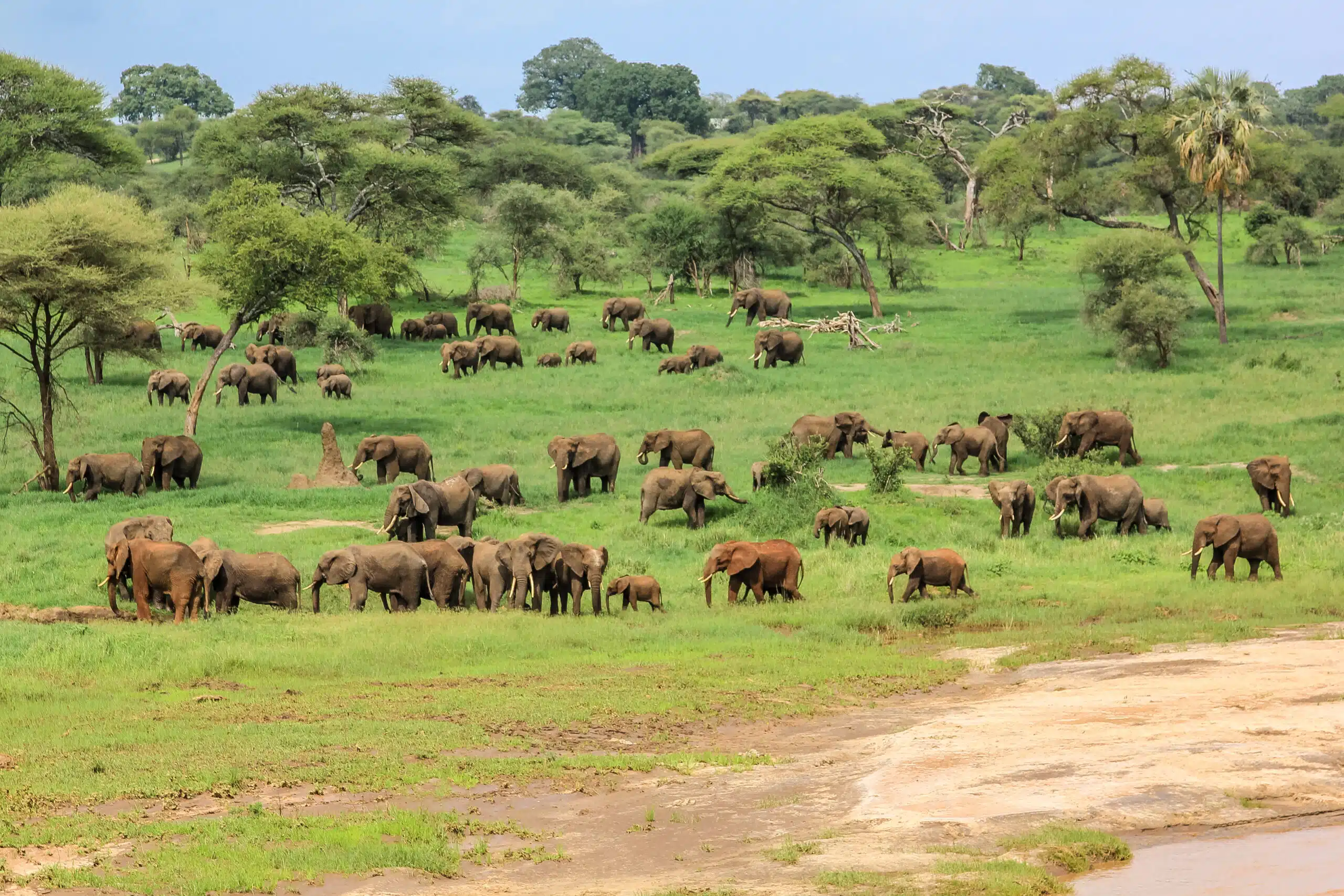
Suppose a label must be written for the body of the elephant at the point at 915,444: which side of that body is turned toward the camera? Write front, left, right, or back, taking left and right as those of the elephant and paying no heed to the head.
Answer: left

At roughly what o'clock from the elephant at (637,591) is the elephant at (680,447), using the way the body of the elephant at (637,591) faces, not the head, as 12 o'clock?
the elephant at (680,447) is roughly at 3 o'clock from the elephant at (637,591).

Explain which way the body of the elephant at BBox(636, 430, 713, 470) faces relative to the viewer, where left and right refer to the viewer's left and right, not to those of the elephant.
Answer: facing to the left of the viewer

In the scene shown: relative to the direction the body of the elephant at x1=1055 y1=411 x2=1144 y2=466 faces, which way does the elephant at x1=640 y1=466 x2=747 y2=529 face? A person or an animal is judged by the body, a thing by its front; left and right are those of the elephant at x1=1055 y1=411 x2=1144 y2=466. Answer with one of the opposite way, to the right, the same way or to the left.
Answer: the opposite way

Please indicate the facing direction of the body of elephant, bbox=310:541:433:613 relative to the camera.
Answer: to the viewer's left

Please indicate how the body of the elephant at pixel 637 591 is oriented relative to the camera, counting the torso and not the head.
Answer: to the viewer's left

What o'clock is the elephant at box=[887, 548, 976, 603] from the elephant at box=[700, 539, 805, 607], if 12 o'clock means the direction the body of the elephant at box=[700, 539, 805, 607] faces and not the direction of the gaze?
the elephant at box=[887, 548, 976, 603] is roughly at 6 o'clock from the elephant at box=[700, 539, 805, 607].

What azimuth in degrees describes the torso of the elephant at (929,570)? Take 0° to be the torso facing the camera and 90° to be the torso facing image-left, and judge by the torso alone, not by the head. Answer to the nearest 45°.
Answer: approximately 90°

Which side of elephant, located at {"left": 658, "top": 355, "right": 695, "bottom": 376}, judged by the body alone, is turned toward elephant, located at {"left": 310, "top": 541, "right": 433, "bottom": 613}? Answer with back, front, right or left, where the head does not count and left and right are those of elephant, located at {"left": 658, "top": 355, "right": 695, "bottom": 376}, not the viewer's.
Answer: left

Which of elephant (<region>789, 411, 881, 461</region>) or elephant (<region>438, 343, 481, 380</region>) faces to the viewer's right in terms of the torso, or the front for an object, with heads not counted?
elephant (<region>789, 411, 881, 461</region>)

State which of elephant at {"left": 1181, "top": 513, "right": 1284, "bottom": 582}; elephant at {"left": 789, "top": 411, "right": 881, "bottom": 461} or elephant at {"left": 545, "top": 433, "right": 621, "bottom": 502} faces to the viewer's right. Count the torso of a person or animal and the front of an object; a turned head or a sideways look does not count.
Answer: elephant at {"left": 789, "top": 411, "right": 881, "bottom": 461}

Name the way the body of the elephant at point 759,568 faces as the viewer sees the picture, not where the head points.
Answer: to the viewer's left
